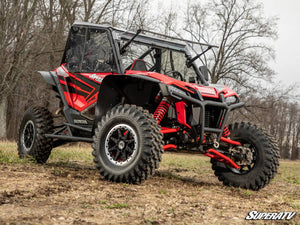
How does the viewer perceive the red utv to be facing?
facing the viewer and to the right of the viewer

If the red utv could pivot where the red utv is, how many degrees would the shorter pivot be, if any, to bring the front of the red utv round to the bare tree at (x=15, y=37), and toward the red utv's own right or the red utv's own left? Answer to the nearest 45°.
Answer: approximately 180°
